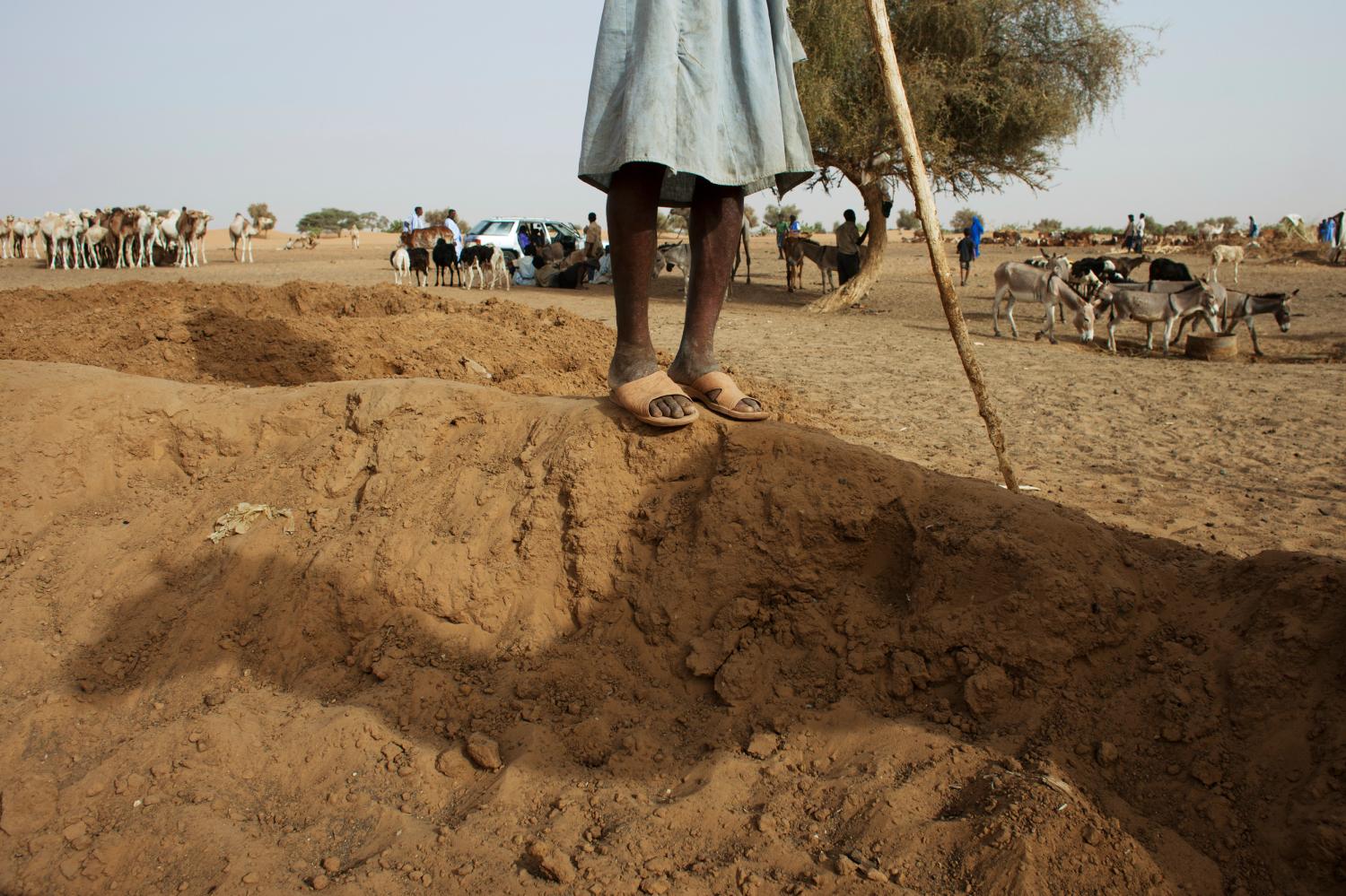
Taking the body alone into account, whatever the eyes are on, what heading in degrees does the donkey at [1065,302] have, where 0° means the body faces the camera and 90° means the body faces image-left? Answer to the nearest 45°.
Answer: approximately 315°

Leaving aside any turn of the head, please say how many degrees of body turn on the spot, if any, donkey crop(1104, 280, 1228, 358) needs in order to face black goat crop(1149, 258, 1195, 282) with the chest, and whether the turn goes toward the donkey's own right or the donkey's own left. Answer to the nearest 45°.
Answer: approximately 90° to the donkey's own left

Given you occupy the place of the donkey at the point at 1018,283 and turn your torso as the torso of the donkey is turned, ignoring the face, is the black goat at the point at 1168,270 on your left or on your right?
on your left

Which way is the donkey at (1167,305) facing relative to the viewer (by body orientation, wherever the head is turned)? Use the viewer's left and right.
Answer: facing to the right of the viewer

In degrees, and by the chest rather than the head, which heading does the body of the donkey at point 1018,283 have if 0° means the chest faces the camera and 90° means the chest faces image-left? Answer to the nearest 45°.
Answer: approximately 270°

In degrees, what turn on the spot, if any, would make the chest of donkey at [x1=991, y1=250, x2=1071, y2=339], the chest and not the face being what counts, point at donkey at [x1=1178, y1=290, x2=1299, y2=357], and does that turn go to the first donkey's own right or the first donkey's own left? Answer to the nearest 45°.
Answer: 0° — it already faces it

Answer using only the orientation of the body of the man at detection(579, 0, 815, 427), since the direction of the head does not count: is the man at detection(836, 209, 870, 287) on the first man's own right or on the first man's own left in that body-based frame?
on the first man's own left
